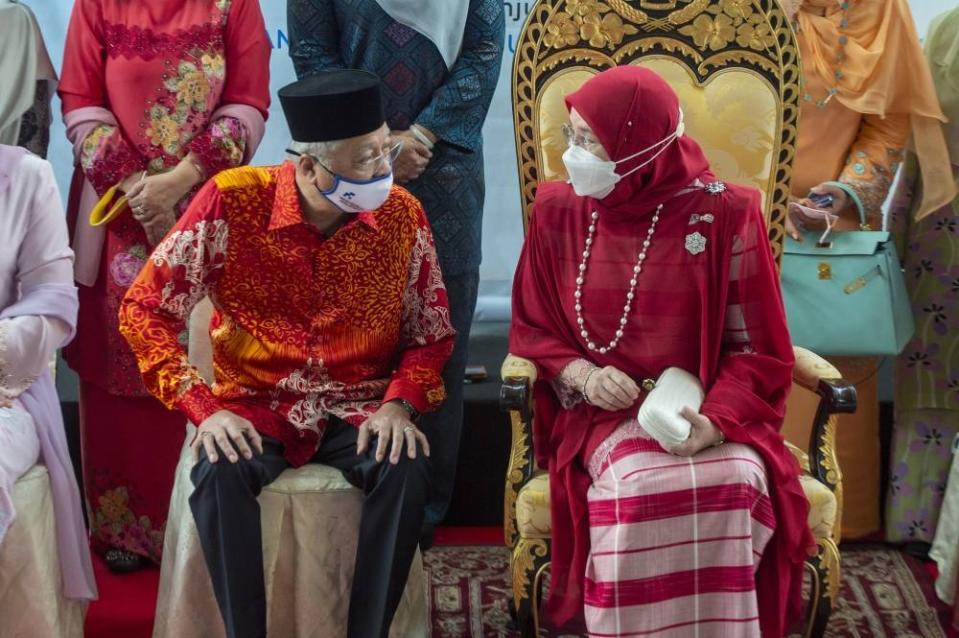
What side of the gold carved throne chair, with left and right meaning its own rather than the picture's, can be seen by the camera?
front

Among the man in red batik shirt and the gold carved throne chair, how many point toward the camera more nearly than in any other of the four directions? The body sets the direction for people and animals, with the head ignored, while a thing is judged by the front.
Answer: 2

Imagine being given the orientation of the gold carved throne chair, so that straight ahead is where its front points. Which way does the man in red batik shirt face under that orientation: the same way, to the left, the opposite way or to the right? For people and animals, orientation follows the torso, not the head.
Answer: the same way

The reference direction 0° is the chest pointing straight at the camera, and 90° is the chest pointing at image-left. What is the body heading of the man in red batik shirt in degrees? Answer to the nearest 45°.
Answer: approximately 0°

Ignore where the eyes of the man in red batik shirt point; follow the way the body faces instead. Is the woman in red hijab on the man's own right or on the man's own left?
on the man's own left

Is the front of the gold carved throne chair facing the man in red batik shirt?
no

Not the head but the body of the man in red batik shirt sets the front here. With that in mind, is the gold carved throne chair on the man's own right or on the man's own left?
on the man's own left
